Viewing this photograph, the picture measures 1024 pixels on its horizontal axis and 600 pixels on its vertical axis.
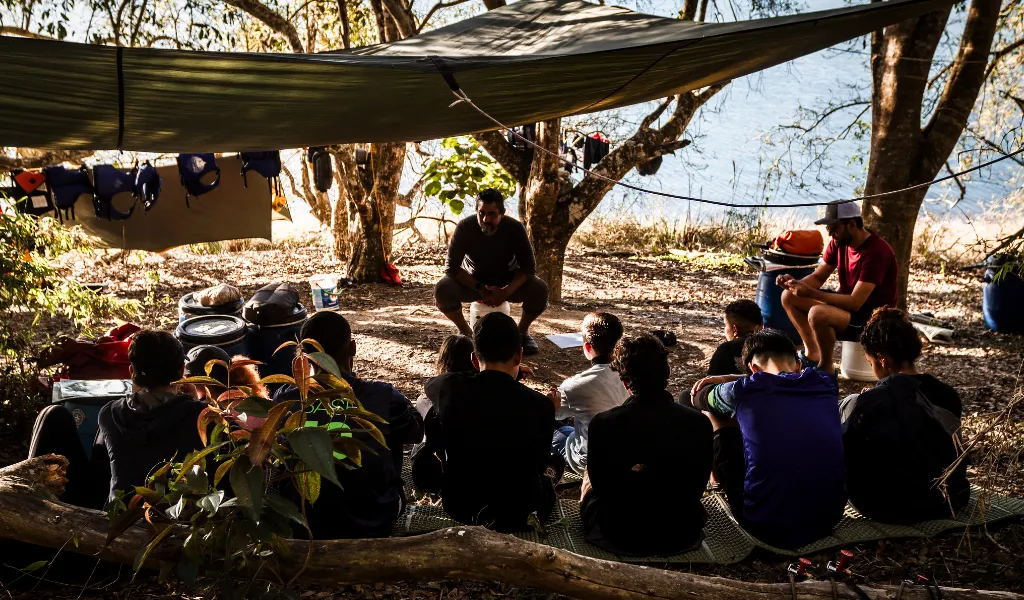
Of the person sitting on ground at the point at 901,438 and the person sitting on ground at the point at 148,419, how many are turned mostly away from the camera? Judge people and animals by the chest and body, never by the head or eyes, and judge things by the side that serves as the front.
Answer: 2

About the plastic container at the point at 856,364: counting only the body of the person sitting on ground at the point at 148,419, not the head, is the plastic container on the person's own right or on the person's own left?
on the person's own right

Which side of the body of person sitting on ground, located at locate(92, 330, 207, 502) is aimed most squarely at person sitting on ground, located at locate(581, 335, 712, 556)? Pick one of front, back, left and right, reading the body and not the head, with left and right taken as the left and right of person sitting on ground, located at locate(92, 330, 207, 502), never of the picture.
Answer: right

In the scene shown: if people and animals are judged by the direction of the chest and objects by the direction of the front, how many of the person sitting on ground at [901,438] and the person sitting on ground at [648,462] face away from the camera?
2

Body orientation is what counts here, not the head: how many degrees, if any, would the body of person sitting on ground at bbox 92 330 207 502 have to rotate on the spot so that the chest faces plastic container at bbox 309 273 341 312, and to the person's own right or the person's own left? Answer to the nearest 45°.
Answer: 0° — they already face it

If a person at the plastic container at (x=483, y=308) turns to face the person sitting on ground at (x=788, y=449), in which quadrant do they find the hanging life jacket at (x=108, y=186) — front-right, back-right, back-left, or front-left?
back-right

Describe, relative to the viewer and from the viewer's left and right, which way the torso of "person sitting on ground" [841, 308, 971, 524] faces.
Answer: facing away from the viewer

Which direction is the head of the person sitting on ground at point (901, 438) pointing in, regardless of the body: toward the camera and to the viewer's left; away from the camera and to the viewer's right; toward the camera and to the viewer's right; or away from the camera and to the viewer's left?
away from the camera and to the viewer's left

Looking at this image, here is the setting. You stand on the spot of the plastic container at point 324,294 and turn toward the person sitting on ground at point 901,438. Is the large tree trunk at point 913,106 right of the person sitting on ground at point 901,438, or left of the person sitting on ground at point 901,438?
left

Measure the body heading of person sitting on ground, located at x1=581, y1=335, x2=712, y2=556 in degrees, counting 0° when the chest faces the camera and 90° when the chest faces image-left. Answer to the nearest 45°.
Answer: approximately 180°

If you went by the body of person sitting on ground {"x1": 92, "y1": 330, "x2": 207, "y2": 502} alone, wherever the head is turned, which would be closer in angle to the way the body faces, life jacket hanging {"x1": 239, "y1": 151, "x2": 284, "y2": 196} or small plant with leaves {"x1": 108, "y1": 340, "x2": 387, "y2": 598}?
the life jacket hanging
